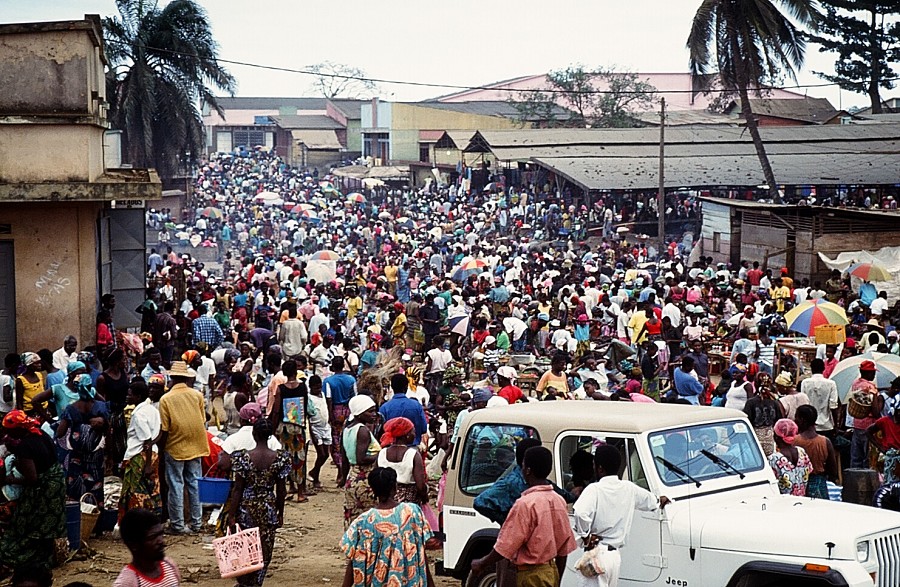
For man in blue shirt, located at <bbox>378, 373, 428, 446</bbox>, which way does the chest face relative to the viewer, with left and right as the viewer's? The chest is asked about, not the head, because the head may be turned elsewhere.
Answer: facing away from the viewer

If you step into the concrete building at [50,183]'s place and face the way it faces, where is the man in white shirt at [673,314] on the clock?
The man in white shirt is roughly at 12 o'clock from the concrete building.

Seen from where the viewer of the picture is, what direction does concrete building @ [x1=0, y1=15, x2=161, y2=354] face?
facing to the right of the viewer

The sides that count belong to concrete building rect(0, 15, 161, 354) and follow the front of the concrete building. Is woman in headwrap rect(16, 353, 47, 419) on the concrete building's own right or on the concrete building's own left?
on the concrete building's own right

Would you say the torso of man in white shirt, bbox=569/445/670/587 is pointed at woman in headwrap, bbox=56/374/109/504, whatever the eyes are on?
no

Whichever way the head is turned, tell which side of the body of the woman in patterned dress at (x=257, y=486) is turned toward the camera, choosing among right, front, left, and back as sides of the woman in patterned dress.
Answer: back

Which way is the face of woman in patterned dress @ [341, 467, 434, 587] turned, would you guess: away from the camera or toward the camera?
away from the camera

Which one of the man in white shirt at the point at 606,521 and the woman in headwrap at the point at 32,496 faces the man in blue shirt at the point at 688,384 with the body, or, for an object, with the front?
the man in white shirt

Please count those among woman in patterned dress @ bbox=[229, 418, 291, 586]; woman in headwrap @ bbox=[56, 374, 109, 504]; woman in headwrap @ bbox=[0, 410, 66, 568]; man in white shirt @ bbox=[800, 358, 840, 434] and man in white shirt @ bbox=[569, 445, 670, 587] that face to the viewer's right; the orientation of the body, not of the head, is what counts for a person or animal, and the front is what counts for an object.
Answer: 0

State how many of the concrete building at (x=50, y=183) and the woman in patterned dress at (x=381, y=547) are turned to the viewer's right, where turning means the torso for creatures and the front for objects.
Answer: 1

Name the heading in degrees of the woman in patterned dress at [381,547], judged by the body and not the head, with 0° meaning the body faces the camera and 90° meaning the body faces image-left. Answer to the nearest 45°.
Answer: approximately 180°

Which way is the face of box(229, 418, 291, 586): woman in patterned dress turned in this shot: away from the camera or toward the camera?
away from the camera
